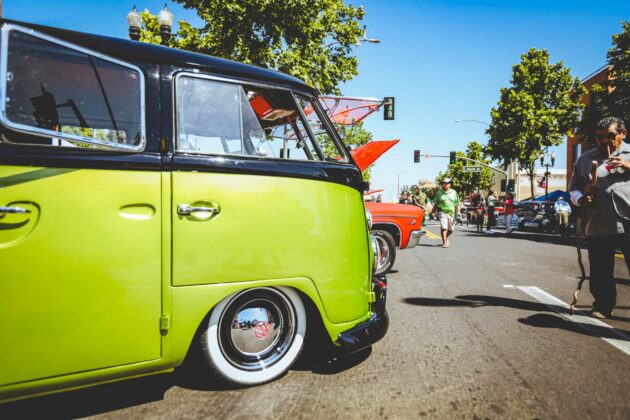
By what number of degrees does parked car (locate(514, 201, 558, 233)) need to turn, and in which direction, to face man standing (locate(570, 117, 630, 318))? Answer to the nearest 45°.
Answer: approximately 45° to its left

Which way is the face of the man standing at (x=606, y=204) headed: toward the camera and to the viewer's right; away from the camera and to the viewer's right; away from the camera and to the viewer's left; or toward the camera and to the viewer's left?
toward the camera and to the viewer's left

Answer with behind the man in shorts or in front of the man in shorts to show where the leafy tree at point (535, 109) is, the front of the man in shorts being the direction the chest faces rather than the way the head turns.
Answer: behind

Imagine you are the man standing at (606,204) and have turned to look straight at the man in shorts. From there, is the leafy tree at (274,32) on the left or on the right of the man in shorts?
left

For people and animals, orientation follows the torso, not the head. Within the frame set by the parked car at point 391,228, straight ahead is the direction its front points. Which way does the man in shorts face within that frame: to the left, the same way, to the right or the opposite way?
to the right

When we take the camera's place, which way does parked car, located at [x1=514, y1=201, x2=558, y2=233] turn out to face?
facing the viewer and to the left of the viewer

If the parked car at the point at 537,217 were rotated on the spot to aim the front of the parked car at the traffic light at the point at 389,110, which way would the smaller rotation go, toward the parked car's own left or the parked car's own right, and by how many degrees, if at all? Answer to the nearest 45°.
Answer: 0° — it already faces it

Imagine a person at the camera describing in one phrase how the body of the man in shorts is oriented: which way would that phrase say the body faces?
toward the camera

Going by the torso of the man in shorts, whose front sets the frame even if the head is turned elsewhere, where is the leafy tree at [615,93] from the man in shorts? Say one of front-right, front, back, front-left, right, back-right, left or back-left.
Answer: back-left

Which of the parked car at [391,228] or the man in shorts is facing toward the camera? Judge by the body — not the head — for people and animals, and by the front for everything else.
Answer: the man in shorts

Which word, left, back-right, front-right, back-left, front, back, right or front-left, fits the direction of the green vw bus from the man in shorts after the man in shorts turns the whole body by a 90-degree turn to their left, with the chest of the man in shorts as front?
right
